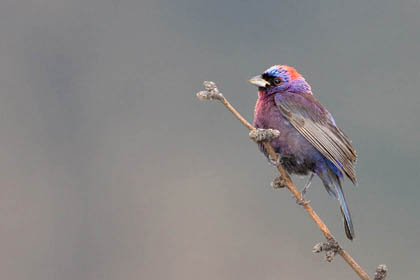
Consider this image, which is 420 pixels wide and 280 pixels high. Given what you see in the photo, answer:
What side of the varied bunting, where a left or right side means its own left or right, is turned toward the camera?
left
